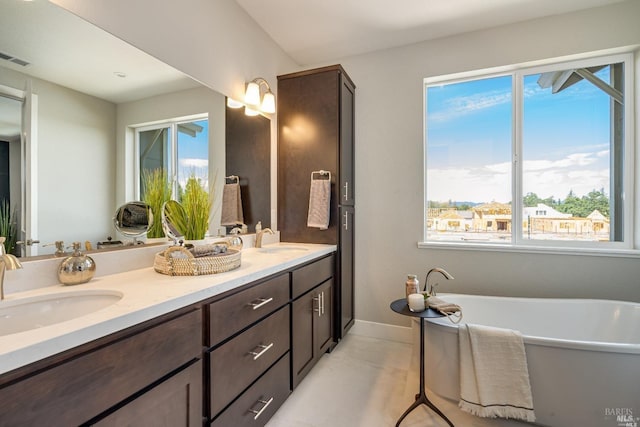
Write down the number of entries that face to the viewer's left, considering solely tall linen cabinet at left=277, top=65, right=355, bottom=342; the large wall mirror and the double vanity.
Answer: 0

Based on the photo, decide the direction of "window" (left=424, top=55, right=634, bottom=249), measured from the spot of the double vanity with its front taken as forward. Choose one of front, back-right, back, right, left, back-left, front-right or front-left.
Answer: front-left

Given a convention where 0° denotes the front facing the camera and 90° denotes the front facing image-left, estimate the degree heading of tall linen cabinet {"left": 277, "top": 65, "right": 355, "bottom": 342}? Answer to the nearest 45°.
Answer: approximately 270°

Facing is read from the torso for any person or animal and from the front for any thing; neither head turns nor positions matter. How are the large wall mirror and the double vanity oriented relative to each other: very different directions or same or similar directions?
same or similar directions

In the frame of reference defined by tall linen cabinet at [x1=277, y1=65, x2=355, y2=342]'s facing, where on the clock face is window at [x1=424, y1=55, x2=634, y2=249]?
The window is roughly at 12 o'clock from the tall linen cabinet.

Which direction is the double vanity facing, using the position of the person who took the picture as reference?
facing the viewer and to the right of the viewer

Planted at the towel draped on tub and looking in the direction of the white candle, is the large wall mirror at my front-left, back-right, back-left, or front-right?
front-left

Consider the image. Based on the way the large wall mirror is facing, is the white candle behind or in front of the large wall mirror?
in front

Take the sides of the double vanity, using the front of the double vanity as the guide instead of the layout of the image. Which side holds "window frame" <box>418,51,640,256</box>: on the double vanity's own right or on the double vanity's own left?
on the double vanity's own left

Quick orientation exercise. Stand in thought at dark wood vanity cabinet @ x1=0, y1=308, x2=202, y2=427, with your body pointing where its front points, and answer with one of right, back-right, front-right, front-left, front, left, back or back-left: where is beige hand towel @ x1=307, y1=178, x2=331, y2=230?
left

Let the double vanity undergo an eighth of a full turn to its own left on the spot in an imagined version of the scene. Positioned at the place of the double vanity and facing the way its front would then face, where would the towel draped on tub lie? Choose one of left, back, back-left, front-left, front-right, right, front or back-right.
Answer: front
